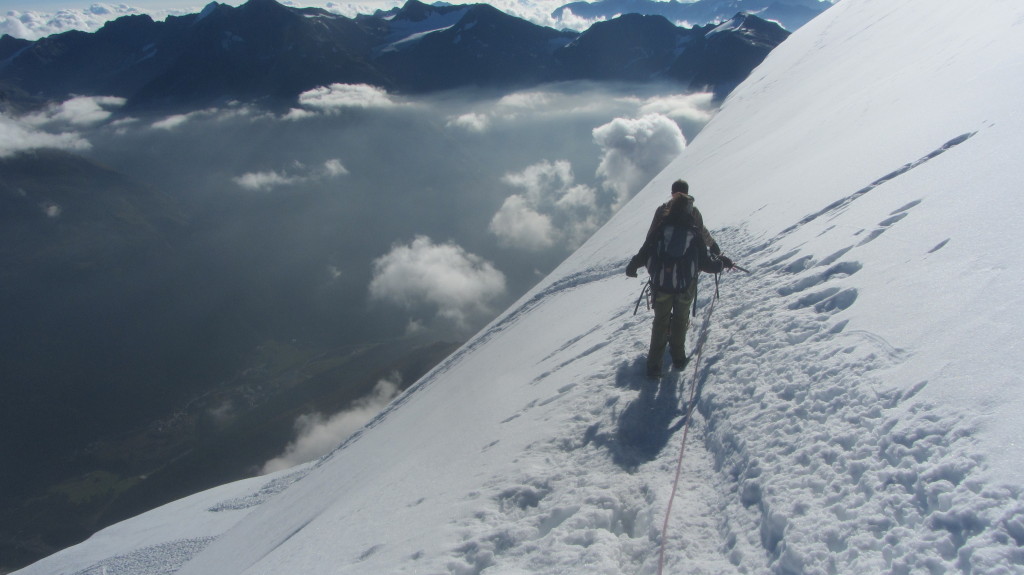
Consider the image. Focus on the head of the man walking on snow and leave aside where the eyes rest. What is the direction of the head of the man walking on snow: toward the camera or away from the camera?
away from the camera

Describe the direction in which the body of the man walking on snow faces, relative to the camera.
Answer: away from the camera
